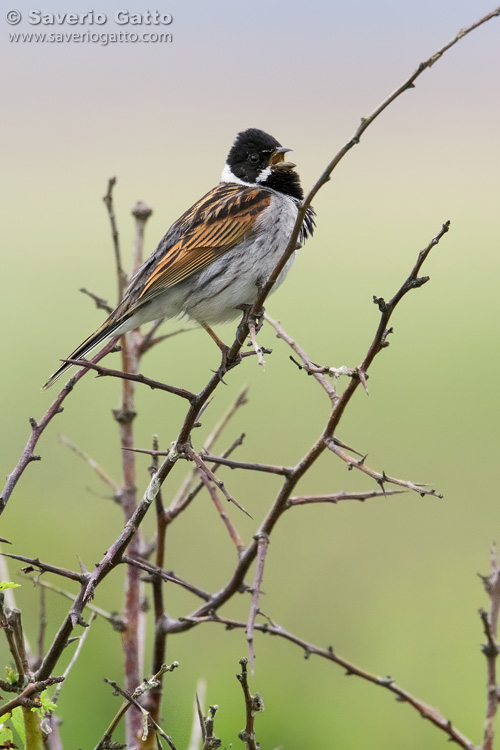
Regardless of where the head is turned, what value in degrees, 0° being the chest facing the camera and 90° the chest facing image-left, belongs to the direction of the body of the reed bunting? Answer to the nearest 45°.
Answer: approximately 270°
